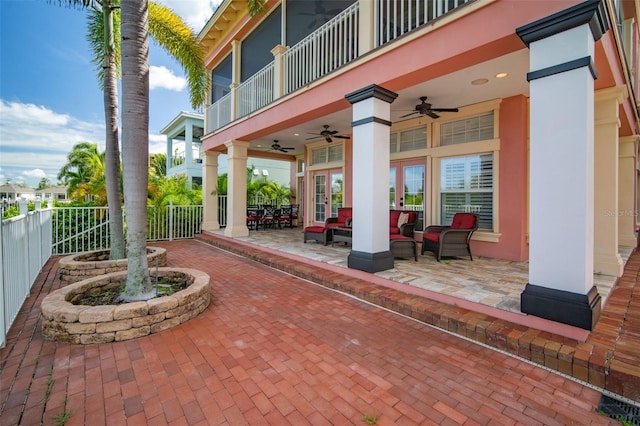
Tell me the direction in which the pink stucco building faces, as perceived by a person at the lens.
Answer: facing the viewer and to the left of the viewer

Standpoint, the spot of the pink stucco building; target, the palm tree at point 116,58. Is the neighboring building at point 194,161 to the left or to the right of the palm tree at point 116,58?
right

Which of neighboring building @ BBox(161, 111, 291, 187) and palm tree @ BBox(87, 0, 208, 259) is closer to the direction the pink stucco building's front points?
the palm tree

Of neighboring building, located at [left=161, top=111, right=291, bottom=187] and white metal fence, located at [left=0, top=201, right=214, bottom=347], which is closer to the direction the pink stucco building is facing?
the white metal fence

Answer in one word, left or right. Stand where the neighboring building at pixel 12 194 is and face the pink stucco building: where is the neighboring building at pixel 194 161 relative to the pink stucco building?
left

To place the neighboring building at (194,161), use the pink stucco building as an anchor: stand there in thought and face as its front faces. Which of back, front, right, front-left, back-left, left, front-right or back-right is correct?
right

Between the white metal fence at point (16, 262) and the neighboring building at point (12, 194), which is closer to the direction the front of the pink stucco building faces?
the white metal fence
